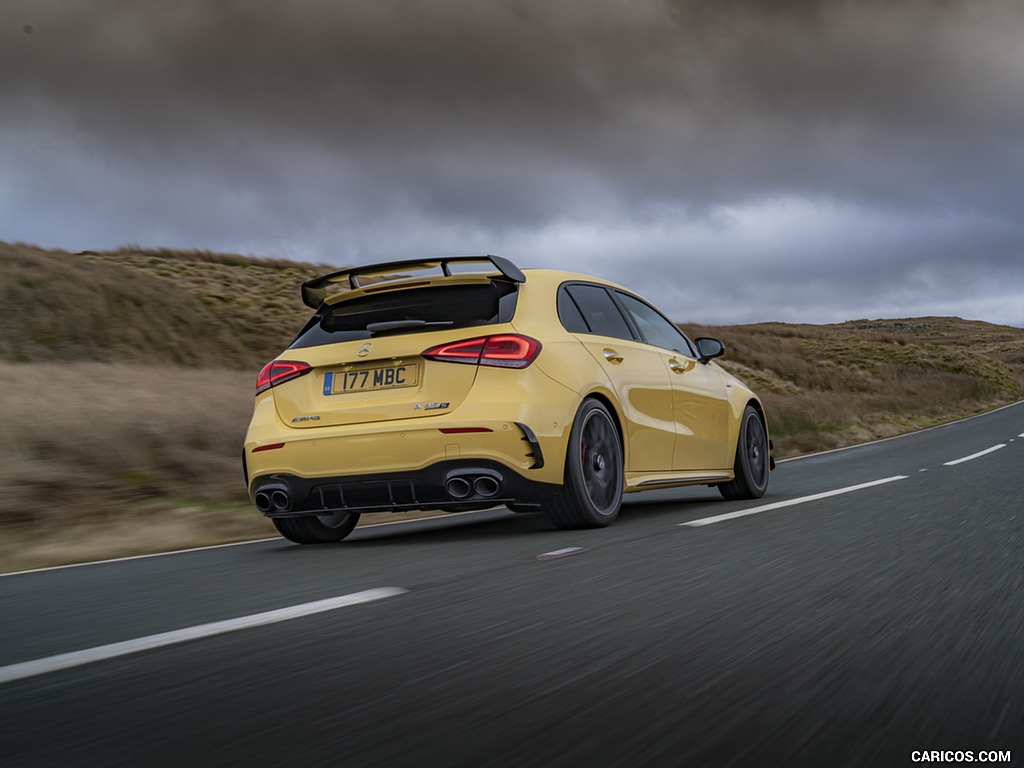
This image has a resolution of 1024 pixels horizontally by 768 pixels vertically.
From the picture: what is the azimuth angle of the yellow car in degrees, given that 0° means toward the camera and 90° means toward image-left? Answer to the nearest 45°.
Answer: approximately 225°
